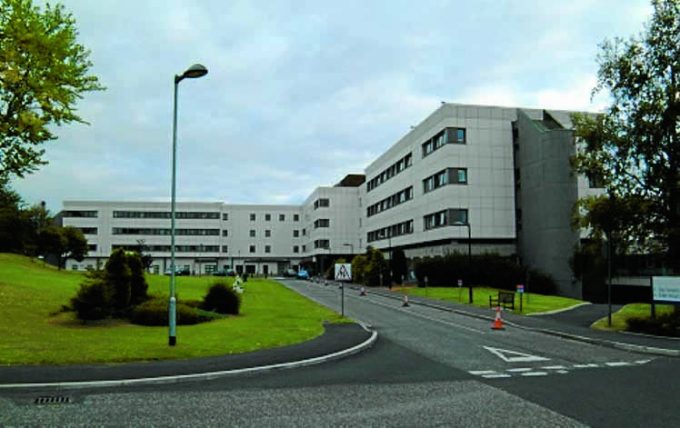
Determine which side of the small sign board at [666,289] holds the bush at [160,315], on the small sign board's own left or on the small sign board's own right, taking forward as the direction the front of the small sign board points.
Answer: on the small sign board's own right

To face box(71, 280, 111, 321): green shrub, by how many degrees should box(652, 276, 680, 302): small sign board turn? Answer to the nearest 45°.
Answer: approximately 45° to its right

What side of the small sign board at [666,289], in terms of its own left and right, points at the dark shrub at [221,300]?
right

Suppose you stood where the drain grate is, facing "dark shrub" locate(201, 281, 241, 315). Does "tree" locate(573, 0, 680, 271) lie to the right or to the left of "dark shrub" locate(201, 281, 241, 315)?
right

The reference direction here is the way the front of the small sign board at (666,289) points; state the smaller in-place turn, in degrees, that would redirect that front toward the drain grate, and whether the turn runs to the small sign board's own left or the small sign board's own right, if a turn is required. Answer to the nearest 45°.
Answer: approximately 45° to the small sign board's own right

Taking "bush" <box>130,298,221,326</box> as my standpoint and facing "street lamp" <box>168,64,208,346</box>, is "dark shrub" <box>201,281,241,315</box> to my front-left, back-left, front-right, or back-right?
back-left

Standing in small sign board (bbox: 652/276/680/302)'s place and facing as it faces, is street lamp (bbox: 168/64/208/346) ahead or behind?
ahead

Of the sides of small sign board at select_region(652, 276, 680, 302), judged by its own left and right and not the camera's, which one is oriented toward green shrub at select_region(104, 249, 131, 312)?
right

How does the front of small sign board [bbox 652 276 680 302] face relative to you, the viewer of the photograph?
facing the viewer

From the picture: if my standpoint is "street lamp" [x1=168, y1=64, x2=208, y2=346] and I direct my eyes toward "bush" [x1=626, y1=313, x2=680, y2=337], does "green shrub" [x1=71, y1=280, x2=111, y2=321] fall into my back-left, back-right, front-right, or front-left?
back-left
